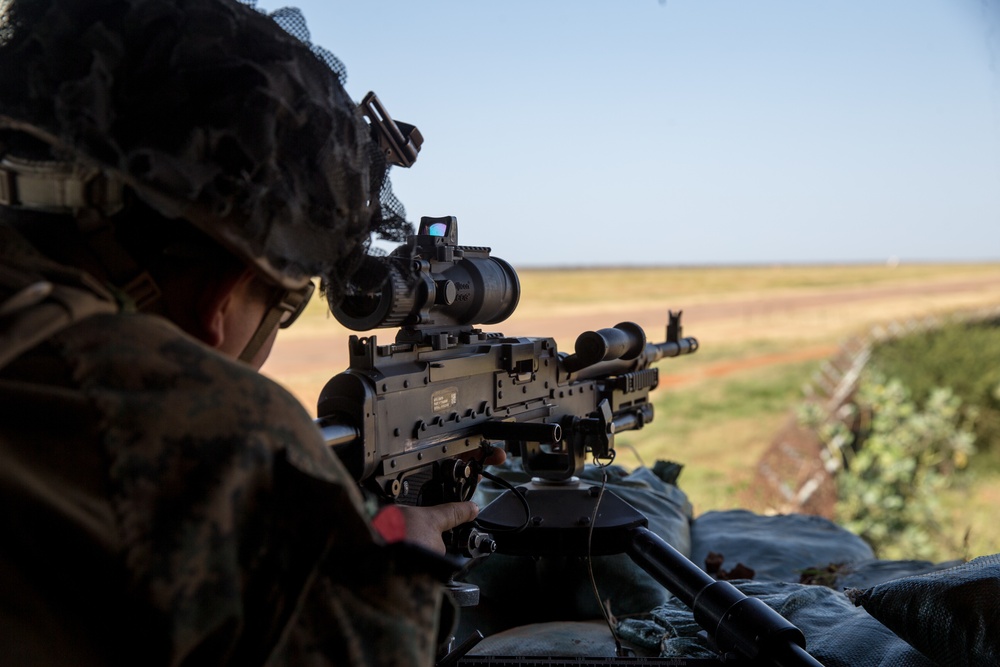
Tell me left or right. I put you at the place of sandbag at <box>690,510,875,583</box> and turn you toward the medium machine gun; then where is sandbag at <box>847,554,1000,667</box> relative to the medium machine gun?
left

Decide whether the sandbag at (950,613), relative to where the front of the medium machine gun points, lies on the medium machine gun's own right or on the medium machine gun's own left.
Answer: on the medium machine gun's own right

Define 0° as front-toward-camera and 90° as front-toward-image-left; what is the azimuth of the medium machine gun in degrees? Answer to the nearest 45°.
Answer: approximately 225°

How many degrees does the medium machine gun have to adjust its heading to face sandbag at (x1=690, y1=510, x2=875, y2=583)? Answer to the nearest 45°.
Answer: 0° — it already faces it
